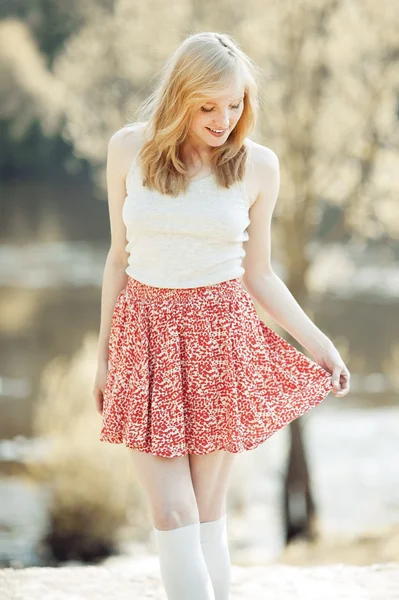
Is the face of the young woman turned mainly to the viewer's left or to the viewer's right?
to the viewer's right

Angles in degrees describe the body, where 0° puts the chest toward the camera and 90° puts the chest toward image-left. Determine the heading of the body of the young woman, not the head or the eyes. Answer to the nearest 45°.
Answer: approximately 0°
